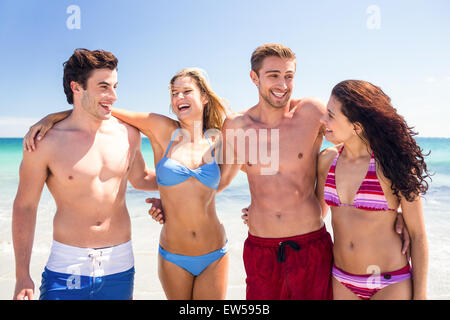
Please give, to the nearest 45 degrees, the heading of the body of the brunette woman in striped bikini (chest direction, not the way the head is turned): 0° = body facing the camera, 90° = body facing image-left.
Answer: approximately 45°
